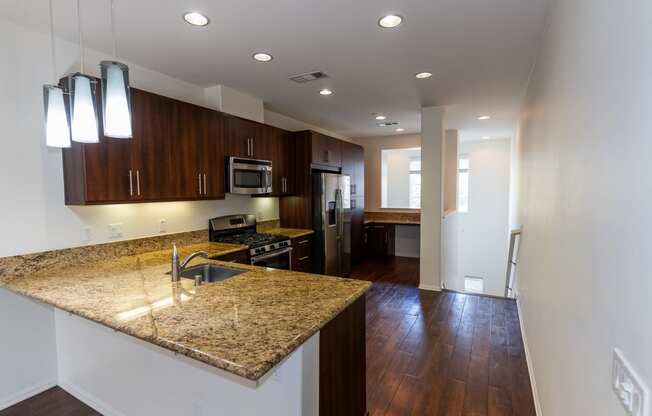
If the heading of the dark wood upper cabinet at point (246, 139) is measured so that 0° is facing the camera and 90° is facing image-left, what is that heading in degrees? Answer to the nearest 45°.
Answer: approximately 315°

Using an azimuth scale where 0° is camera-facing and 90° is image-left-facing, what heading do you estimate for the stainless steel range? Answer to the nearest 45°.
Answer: approximately 315°

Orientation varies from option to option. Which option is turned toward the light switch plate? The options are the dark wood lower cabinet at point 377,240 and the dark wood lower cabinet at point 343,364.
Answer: the dark wood lower cabinet at point 377,240

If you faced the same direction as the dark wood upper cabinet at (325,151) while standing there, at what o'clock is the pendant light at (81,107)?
The pendant light is roughly at 2 o'clock from the dark wood upper cabinet.

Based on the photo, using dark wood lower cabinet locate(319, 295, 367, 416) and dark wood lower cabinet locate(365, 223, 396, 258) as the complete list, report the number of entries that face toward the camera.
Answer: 1
